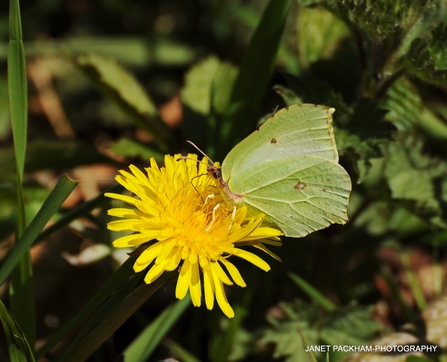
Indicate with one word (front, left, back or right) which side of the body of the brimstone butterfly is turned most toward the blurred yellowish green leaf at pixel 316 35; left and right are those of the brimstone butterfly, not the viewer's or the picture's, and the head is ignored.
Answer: right

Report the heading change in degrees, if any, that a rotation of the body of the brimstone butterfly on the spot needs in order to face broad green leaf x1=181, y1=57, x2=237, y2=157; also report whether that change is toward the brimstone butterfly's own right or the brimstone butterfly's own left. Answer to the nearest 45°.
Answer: approximately 45° to the brimstone butterfly's own right

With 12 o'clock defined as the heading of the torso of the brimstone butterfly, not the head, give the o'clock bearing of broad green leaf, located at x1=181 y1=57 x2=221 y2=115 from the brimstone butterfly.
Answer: The broad green leaf is roughly at 2 o'clock from the brimstone butterfly.

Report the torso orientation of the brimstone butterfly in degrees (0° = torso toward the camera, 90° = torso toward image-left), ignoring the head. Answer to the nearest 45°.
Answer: approximately 90°
